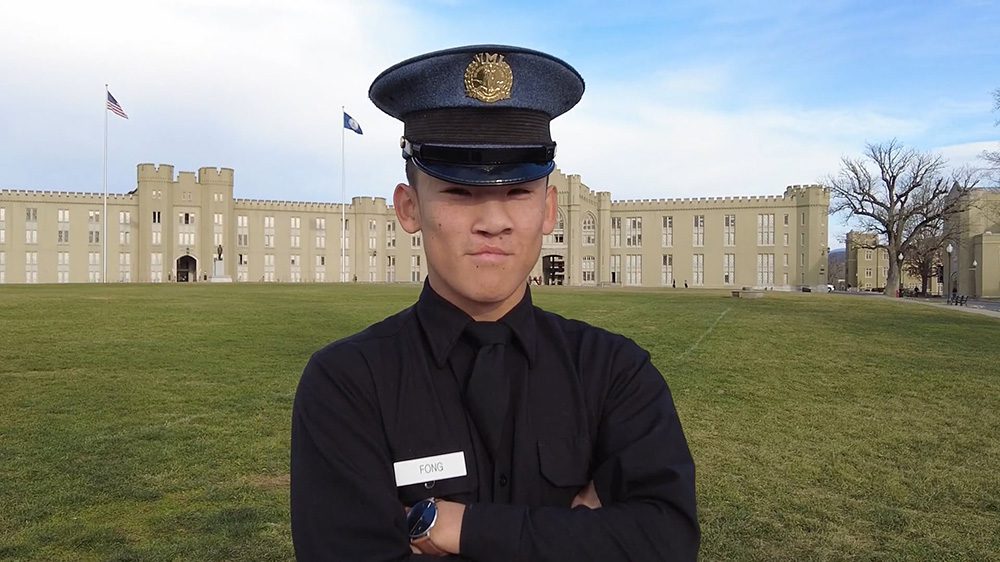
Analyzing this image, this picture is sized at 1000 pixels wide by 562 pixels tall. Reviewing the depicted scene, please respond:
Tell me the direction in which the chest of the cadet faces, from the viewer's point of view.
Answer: toward the camera

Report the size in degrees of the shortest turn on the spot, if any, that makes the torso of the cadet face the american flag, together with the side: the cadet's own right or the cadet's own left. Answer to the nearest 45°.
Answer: approximately 135° to the cadet's own right
